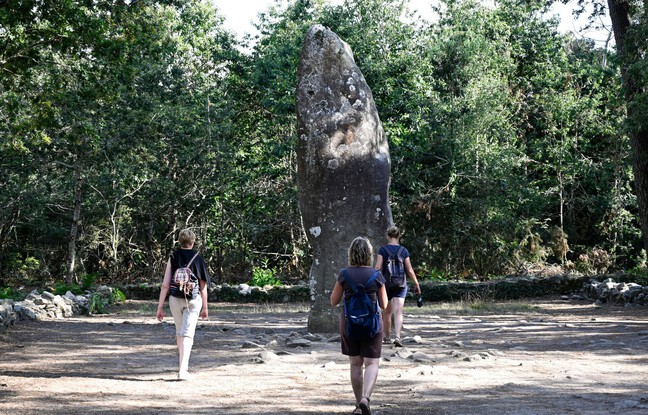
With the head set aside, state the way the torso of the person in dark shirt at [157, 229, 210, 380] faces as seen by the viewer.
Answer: away from the camera

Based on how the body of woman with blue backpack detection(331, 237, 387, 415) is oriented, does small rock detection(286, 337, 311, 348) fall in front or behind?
in front

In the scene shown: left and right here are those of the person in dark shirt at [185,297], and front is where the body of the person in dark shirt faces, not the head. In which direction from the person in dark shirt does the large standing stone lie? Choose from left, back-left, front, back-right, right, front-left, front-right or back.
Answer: front-right

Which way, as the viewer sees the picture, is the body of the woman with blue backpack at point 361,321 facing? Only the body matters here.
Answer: away from the camera

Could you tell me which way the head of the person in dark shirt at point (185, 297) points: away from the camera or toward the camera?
away from the camera

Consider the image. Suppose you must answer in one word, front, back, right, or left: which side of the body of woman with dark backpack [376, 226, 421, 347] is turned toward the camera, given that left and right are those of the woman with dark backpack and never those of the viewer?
back

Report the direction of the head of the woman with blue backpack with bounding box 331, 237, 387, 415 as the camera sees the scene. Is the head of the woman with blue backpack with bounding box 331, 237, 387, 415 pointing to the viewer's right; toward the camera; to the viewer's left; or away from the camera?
away from the camera

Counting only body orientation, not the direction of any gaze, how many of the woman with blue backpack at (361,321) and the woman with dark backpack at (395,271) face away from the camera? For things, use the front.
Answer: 2

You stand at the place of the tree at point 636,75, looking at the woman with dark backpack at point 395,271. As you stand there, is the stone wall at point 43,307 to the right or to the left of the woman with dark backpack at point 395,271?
right

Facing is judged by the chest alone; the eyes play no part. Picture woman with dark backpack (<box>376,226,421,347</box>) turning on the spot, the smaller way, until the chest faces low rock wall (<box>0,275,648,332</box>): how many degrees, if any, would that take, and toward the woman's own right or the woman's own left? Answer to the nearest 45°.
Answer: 0° — they already face it

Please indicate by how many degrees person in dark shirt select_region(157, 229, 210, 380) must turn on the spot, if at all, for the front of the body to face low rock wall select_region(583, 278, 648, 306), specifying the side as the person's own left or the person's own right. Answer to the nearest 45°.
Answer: approximately 45° to the person's own right

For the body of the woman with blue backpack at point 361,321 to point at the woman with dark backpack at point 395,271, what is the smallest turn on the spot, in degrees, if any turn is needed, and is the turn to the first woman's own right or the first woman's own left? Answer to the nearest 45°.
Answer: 0° — they already face them

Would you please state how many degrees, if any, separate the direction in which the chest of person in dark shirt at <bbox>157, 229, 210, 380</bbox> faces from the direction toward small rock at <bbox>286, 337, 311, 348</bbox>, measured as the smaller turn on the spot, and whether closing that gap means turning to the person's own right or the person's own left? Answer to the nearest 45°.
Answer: approximately 45° to the person's own right
